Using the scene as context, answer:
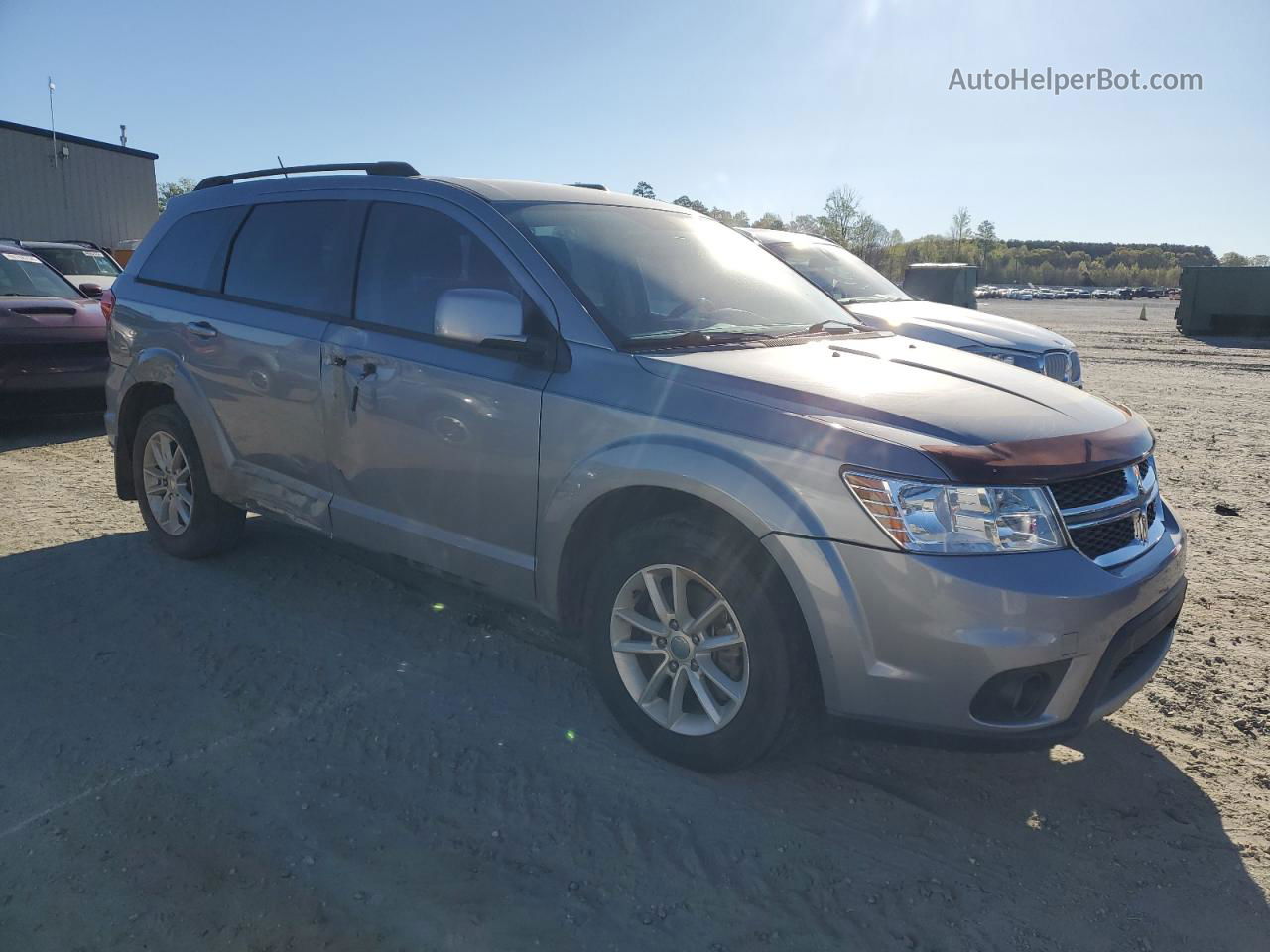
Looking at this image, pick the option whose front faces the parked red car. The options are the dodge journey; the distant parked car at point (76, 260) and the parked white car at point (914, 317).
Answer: the distant parked car

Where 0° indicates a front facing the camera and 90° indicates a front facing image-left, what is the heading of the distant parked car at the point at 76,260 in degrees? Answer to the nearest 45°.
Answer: approximately 0°

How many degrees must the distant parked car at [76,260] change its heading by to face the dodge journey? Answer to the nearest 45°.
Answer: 0° — it already faces it

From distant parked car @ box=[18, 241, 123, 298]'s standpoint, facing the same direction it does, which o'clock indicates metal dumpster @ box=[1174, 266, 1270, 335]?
The metal dumpster is roughly at 9 o'clock from the distant parked car.

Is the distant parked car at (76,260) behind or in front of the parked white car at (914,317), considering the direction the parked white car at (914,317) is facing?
behind

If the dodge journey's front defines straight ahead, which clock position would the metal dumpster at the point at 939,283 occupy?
The metal dumpster is roughly at 8 o'clock from the dodge journey.

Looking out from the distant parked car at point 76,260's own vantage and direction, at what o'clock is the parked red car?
The parked red car is roughly at 12 o'clock from the distant parked car.

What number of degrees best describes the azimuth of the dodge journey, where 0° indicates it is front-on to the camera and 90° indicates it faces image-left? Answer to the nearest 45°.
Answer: approximately 315°

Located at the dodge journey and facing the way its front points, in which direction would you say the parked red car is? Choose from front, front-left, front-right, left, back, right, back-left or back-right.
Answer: back

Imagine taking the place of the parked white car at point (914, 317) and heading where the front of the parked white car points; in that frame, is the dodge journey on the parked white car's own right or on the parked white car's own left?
on the parked white car's own right

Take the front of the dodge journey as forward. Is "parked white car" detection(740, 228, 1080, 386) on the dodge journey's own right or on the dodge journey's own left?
on the dodge journey's own left
